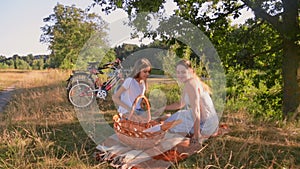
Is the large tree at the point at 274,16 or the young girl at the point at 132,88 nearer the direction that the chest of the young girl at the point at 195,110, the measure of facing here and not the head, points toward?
the young girl

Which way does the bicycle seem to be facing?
to the viewer's right

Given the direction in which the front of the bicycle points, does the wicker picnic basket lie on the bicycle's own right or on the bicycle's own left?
on the bicycle's own right

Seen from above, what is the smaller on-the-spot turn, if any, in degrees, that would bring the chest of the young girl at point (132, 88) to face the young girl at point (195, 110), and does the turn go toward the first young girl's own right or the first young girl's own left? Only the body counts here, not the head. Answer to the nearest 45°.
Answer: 0° — they already face them

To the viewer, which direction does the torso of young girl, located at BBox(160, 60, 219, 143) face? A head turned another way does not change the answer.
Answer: to the viewer's left

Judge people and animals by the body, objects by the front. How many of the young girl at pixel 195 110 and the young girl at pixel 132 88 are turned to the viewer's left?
1
